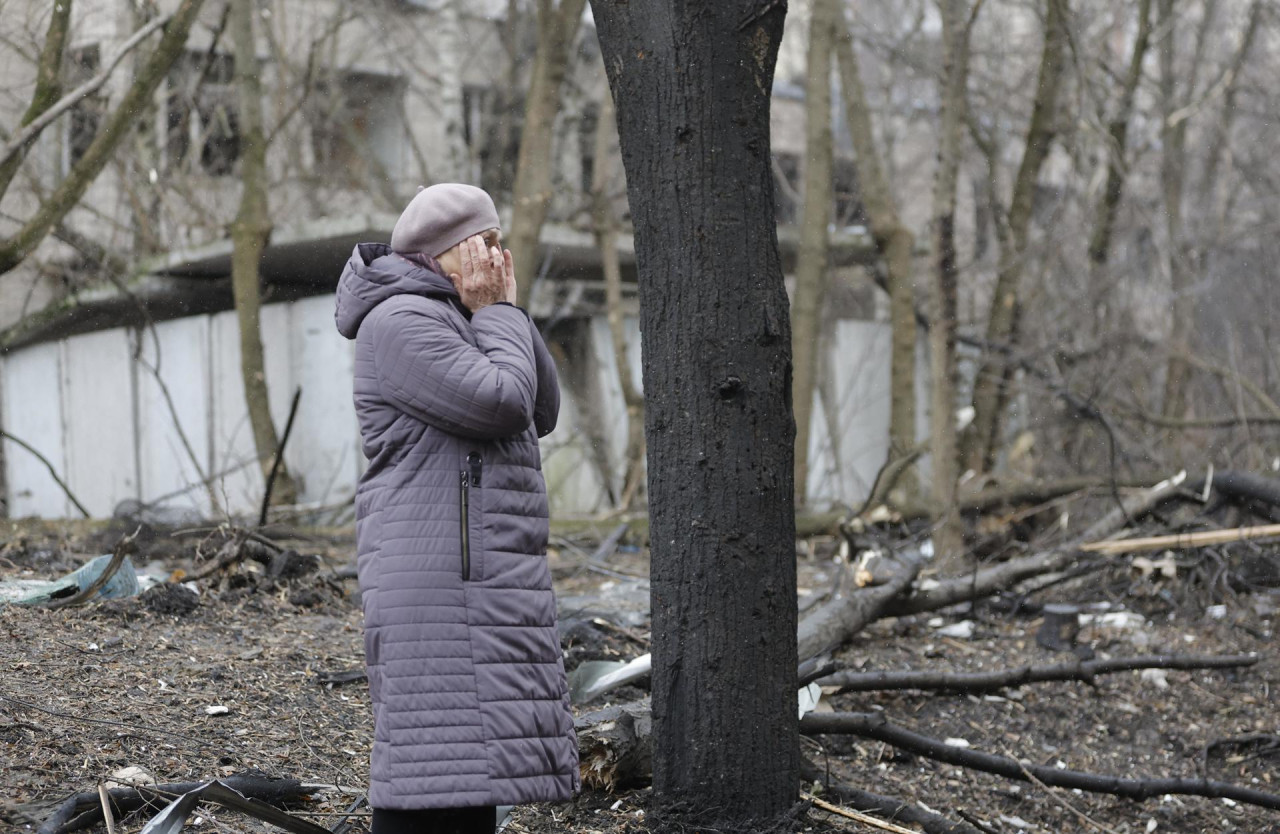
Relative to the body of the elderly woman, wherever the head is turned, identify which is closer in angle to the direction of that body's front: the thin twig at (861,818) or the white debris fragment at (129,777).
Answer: the thin twig

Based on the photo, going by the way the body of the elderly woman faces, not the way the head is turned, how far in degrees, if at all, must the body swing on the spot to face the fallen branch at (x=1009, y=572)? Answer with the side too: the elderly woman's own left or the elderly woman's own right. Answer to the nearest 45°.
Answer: approximately 45° to the elderly woman's own left

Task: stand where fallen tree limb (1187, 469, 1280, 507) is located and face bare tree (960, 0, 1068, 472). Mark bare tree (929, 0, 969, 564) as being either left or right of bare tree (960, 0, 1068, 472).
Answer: left

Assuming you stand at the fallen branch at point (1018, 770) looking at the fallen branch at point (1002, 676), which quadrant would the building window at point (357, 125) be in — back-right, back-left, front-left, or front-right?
front-left

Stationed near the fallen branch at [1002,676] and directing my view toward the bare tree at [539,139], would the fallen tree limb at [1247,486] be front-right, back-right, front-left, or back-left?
front-right

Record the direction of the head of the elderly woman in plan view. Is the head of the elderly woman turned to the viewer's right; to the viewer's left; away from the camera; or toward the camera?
to the viewer's right

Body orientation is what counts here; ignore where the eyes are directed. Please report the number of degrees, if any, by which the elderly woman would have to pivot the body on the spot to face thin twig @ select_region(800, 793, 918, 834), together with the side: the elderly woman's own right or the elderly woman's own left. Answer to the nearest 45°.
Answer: approximately 45° to the elderly woman's own left

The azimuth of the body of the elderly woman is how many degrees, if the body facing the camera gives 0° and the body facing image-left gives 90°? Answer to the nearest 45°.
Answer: approximately 270°

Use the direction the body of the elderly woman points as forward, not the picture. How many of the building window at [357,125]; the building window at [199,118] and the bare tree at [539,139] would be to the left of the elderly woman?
3

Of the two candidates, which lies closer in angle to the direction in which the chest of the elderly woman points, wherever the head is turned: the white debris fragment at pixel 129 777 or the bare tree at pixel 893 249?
the bare tree

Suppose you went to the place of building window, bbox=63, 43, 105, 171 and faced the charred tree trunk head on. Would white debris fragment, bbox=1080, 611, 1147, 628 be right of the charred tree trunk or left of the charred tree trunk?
left

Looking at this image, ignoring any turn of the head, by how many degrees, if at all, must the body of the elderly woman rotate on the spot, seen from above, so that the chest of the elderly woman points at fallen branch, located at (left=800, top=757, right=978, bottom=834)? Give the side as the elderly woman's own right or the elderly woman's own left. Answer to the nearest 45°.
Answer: approximately 45° to the elderly woman's own left

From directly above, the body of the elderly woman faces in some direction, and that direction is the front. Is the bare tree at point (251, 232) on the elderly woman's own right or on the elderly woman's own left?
on the elderly woman's own left

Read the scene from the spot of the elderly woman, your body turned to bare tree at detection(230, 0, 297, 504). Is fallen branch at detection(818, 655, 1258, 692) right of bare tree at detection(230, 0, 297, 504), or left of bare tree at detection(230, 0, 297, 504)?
right

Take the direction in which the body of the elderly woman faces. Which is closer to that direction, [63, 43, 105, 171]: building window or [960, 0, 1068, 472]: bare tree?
the bare tree
